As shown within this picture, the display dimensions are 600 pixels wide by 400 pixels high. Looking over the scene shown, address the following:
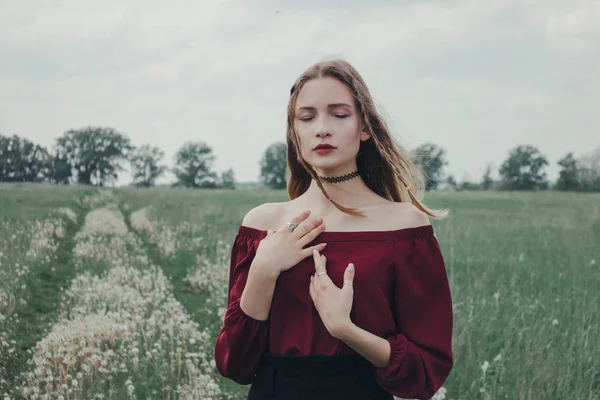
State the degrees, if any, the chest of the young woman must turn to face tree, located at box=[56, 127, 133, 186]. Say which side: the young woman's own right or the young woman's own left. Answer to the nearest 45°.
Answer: approximately 135° to the young woman's own right

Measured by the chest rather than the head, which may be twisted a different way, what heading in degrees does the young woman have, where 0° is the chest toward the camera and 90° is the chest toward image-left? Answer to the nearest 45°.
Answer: approximately 0°

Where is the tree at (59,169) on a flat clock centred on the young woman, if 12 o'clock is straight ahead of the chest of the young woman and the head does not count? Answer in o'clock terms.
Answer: The tree is roughly at 5 o'clock from the young woman.

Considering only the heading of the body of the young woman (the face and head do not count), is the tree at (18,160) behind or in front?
behind
